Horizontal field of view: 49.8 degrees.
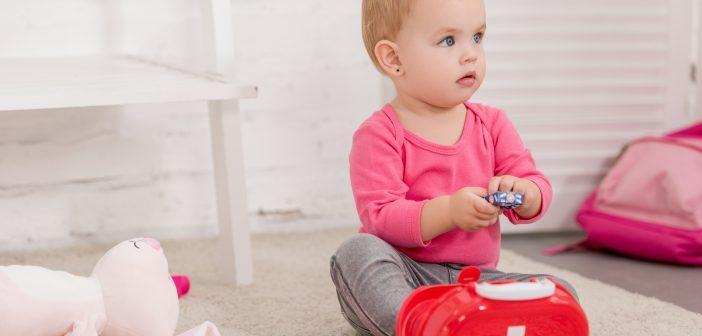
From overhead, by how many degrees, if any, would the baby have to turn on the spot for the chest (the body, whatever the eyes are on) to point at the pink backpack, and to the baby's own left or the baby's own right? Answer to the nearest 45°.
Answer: approximately 90° to the baby's own left

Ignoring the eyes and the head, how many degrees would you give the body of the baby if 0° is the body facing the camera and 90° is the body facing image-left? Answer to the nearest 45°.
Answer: approximately 315°
